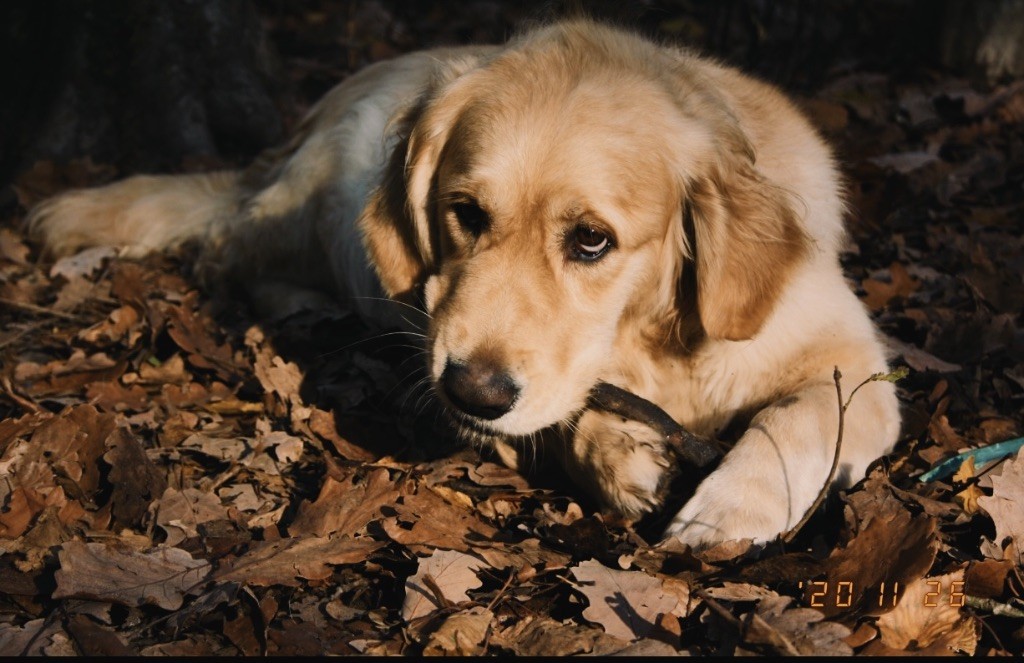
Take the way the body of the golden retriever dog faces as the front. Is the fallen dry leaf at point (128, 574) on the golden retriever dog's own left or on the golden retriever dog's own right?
on the golden retriever dog's own right

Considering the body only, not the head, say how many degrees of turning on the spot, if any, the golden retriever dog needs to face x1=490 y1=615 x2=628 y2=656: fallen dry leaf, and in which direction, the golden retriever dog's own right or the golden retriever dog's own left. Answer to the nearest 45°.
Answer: approximately 45° to the golden retriever dog's own right

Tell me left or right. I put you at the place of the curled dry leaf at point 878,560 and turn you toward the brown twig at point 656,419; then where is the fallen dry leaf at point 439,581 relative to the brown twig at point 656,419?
left

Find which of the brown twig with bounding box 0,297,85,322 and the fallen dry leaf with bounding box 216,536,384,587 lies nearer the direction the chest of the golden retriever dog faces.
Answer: the fallen dry leaf

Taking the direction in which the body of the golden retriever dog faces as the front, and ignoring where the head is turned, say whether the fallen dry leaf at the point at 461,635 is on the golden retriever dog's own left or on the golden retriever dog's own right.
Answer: on the golden retriever dog's own right

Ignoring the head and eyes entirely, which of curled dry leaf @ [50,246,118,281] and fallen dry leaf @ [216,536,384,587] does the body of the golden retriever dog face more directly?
the fallen dry leaf

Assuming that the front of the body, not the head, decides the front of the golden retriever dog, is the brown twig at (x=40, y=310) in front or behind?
behind

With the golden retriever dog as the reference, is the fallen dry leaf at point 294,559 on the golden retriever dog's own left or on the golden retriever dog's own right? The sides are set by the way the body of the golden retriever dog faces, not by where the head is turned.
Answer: on the golden retriever dog's own right

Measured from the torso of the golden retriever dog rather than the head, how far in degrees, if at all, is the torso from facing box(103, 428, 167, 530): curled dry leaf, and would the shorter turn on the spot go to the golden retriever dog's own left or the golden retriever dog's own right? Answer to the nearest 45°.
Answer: approximately 135° to the golden retriever dog's own right

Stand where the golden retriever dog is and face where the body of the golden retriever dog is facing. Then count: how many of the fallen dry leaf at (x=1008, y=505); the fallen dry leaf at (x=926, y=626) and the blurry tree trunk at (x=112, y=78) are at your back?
1

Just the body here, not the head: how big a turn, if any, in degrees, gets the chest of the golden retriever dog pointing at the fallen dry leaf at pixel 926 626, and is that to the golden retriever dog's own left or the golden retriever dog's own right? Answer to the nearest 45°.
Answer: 0° — it already faces it

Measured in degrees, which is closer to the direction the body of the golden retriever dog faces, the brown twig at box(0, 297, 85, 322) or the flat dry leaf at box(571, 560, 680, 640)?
the flat dry leaf

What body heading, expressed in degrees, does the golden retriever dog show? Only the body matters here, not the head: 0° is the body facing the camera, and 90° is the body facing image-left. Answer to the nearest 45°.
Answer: approximately 315°
